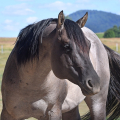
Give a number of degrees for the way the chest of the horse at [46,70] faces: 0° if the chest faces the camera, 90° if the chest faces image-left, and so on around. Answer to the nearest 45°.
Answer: approximately 45°

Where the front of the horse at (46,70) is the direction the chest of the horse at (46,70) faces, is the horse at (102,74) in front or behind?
behind
